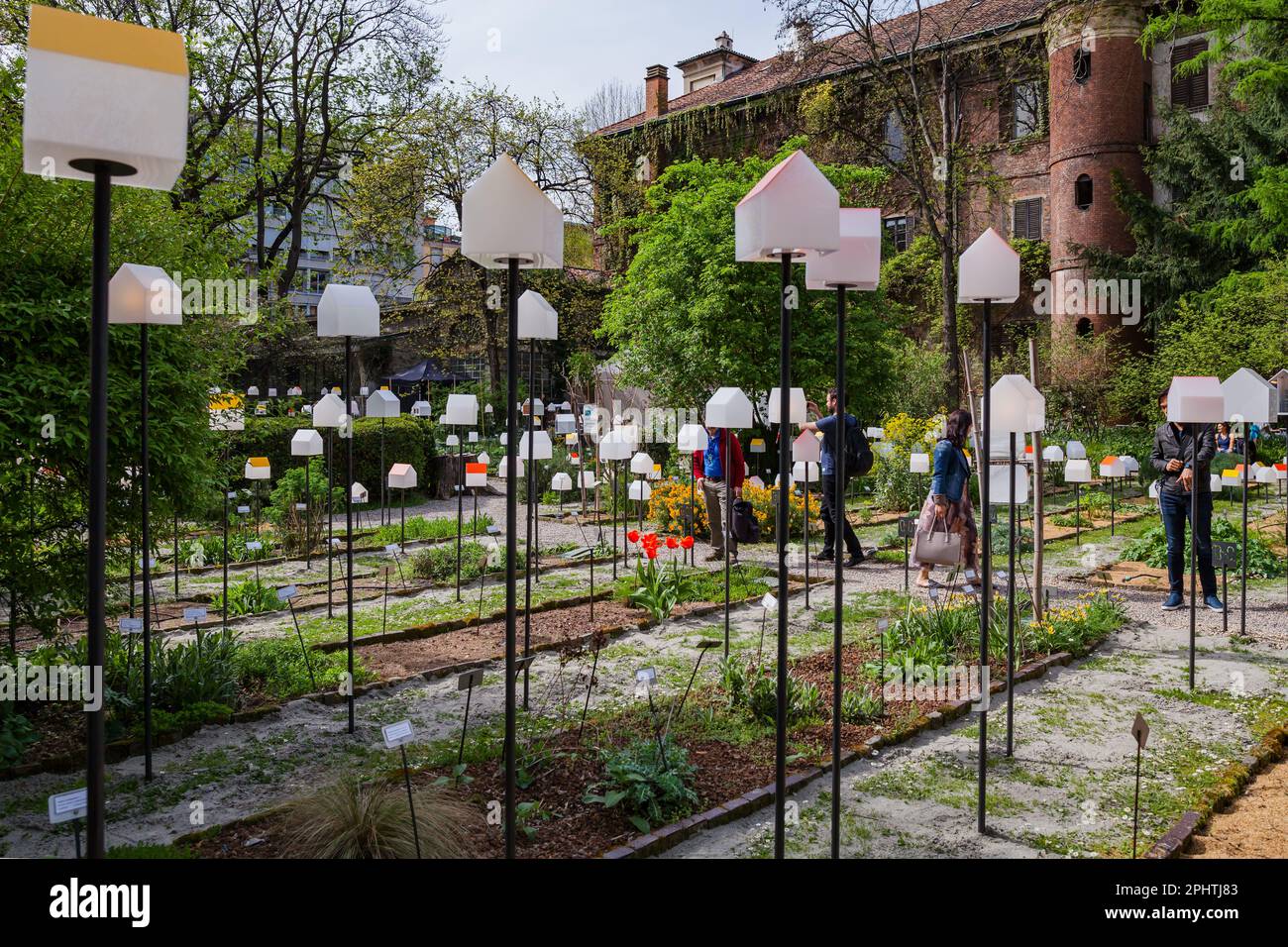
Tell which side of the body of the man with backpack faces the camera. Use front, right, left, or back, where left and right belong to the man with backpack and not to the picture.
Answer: left

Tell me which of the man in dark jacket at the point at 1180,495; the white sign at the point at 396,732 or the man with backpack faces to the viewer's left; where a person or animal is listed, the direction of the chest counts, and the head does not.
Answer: the man with backpack

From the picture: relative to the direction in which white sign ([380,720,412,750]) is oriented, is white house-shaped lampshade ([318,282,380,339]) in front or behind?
behind

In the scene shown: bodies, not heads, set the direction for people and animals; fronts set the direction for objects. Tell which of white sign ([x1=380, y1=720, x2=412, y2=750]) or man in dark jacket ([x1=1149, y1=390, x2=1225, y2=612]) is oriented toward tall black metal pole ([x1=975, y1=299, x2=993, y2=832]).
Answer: the man in dark jacket

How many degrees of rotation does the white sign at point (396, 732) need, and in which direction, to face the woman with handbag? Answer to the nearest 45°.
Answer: approximately 135° to its left

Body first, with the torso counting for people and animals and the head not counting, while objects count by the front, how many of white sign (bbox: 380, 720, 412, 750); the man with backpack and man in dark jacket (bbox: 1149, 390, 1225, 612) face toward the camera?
2

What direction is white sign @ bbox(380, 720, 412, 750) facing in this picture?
toward the camera

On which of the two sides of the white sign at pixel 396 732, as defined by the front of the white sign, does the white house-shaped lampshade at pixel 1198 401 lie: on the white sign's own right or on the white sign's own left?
on the white sign's own left

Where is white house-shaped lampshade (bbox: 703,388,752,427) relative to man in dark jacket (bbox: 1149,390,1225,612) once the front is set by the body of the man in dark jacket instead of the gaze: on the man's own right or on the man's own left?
on the man's own right

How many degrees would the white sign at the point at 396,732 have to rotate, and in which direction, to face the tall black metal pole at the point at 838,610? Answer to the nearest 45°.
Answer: approximately 90° to its left

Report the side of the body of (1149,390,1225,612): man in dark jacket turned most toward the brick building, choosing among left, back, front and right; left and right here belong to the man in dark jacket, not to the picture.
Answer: back
